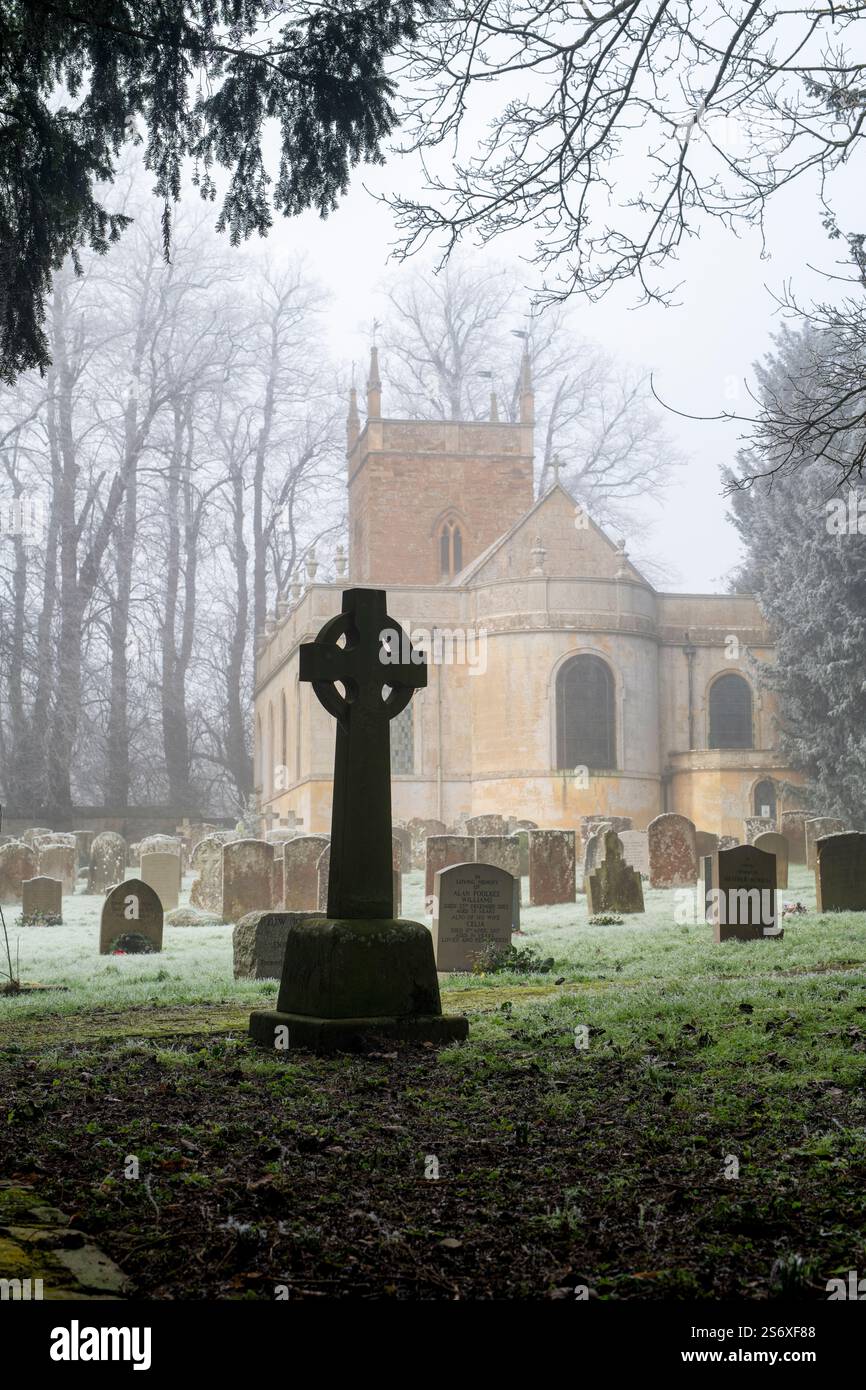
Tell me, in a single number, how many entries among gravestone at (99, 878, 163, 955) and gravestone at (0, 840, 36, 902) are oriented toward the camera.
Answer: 2

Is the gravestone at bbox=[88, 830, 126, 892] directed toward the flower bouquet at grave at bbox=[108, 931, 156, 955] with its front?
yes

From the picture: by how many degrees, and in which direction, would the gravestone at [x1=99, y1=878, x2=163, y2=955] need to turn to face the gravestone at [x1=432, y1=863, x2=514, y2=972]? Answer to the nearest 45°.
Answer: approximately 45° to its left

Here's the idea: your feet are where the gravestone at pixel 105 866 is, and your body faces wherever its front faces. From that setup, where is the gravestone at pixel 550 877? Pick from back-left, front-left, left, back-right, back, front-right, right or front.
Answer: front-left

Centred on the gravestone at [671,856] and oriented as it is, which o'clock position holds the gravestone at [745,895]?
the gravestone at [745,895] is roughly at 12 o'clock from the gravestone at [671,856].

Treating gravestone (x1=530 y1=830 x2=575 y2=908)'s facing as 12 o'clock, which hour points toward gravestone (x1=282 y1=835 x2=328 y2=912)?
gravestone (x1=282 y1=835 x2=328 y2=912) is roughly at 2 o'clock from gravestone (x1=530 y1=830 x2=575 y2=908).

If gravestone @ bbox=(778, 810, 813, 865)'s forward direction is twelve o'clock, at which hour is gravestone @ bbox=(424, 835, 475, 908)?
gravestone @ bbox=(424, 835, 475, 908) is roughly at 1 o'clock from gravestone @ bbox=(778, 810, 813, 865).

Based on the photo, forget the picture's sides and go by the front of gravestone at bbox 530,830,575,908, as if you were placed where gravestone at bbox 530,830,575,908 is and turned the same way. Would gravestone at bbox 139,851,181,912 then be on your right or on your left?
on your right
